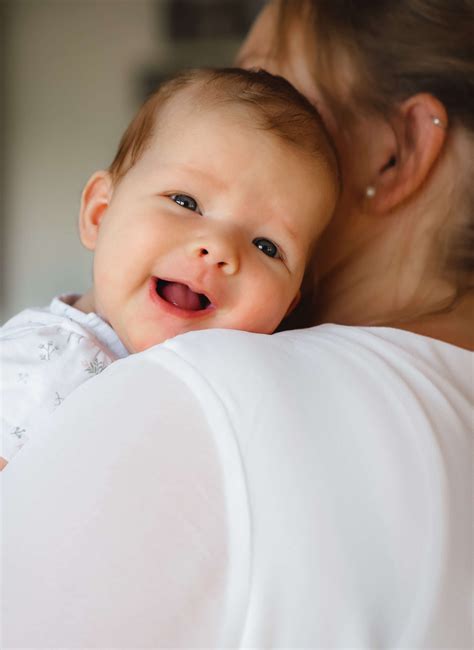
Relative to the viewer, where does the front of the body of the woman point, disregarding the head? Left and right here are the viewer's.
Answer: facing away from the viewer and to the left of the viewer

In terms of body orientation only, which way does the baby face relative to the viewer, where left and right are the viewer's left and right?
facing the viewer and to the right of the viewer
